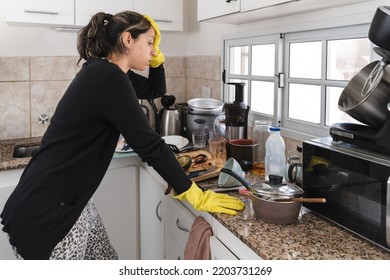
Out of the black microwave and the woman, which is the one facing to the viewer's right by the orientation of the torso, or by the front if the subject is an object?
the woman

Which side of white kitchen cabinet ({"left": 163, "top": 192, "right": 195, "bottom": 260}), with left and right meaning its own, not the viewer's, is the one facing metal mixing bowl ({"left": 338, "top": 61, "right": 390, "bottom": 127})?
left

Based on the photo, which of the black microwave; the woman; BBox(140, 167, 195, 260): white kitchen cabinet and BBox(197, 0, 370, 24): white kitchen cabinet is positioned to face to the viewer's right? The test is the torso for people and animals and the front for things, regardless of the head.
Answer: the woman

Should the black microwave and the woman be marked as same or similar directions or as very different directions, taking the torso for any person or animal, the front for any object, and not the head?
very different directions

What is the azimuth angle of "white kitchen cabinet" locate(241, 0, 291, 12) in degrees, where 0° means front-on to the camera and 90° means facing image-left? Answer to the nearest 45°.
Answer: approximately 45°

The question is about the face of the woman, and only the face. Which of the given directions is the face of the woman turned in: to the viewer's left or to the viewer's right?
to the viewer's right

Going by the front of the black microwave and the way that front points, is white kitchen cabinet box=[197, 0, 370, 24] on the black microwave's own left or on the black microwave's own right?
on the black microwave's own right

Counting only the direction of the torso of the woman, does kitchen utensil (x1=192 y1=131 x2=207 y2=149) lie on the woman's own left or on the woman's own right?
on the woman's own left

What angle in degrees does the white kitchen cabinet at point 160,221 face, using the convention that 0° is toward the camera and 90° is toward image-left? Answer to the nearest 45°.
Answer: approximately 45°
